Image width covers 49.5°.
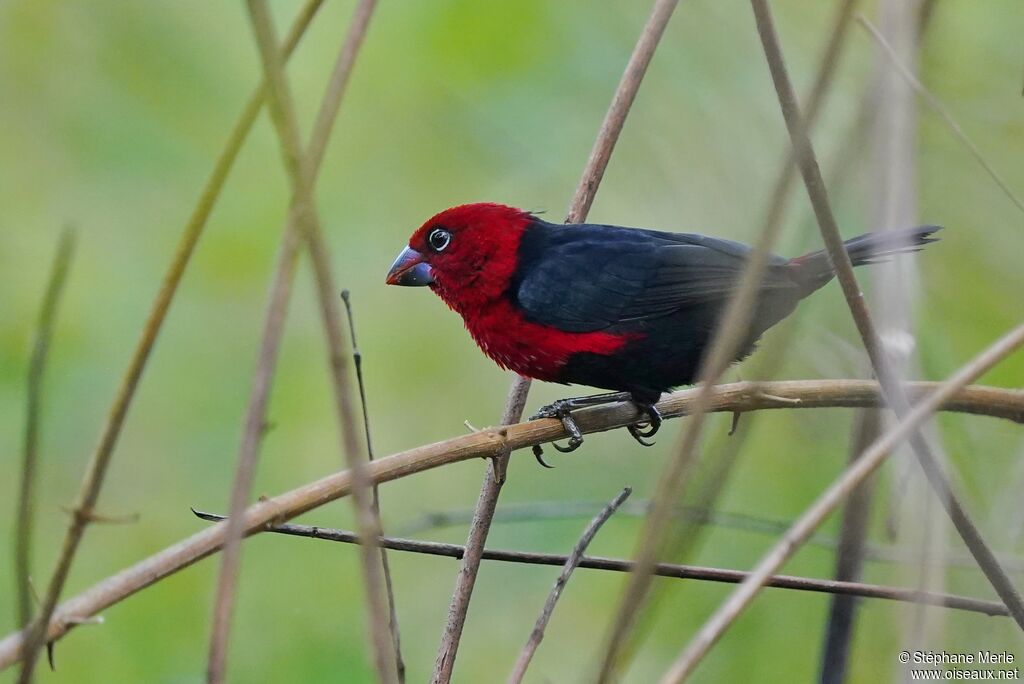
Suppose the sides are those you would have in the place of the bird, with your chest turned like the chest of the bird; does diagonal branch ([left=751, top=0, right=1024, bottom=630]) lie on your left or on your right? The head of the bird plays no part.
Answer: on your left

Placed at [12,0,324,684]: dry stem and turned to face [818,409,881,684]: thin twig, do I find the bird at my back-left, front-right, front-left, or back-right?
front-right

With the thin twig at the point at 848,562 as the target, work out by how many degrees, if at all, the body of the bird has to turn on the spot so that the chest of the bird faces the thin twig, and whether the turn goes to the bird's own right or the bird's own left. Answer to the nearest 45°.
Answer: approximately 135° to the bird's own right

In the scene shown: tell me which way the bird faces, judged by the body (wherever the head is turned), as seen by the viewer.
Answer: to the viewer's left

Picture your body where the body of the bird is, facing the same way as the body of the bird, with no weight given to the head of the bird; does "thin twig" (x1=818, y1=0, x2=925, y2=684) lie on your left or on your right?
on your left
